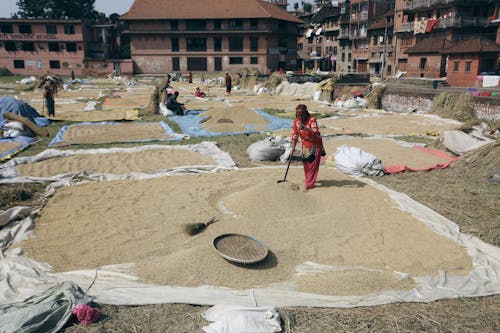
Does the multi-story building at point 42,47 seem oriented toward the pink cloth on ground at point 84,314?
yes

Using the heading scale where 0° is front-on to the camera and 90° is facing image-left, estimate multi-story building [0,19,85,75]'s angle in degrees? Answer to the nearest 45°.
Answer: approximately 0°

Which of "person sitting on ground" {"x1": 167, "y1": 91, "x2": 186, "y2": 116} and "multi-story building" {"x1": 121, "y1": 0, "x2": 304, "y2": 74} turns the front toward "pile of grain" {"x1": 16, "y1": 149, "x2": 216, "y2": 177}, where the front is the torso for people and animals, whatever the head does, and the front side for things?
the multi-story building

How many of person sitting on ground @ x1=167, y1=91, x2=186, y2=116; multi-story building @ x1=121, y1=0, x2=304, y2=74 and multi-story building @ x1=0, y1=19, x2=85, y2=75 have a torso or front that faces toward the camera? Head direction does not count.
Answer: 2

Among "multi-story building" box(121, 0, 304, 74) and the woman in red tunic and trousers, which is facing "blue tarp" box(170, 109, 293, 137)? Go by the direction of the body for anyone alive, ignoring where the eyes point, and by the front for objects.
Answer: the multi-story building

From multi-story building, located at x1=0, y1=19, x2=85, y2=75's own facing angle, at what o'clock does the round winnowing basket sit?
The round winnowing basket is roughly at 12 o'clock from the multi-story building.
